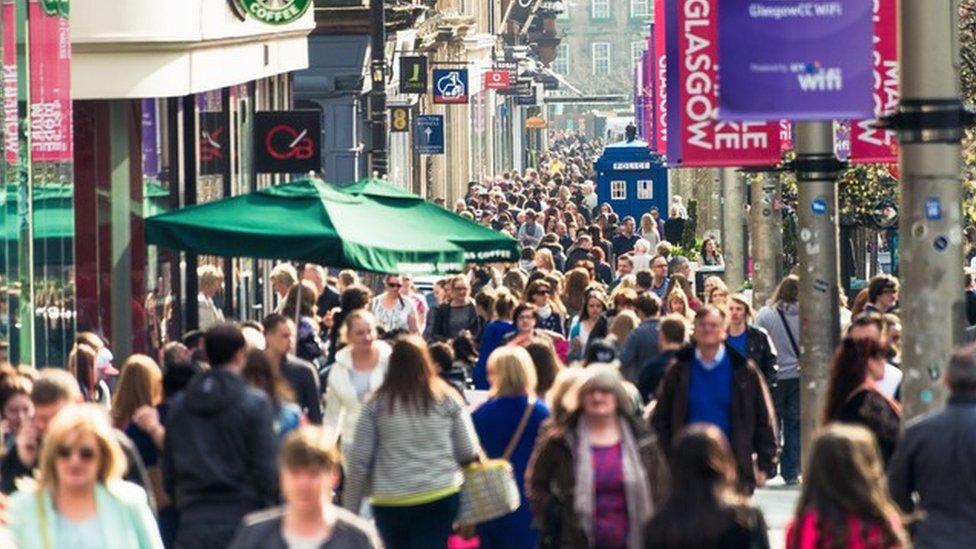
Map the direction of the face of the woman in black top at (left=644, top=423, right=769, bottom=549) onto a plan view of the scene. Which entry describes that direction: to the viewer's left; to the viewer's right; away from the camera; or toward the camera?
away from the camera

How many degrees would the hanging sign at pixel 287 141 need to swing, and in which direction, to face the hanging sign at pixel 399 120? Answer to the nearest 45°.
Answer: approximately 180°

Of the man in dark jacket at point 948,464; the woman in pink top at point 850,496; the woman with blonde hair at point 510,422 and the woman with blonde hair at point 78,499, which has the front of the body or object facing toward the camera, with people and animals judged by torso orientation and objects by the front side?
the woman with blonde hair at point 78,499

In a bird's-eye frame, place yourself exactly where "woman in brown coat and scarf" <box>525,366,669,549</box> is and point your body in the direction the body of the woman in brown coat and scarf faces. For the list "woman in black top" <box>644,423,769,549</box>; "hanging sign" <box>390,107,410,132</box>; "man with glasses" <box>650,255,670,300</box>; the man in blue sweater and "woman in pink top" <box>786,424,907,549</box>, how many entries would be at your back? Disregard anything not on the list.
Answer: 3

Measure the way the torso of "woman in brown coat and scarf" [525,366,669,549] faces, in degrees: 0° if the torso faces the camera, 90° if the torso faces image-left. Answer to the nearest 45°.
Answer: approximately 0°

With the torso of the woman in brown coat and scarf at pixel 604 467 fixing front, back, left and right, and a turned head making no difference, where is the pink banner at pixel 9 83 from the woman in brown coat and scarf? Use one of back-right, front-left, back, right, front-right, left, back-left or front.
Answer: back-right

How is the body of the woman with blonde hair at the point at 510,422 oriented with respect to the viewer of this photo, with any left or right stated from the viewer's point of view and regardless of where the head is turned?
facing away from the viewer

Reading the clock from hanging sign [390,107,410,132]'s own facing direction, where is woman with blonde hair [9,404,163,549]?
The woman with blonde hair is roughly at 12 o'clock from the hanging sign.

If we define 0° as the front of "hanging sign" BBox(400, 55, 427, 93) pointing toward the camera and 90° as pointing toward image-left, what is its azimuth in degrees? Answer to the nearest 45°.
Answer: approximately 0°

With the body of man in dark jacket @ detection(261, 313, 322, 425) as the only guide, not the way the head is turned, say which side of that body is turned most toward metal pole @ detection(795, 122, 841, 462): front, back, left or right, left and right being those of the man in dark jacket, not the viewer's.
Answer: left

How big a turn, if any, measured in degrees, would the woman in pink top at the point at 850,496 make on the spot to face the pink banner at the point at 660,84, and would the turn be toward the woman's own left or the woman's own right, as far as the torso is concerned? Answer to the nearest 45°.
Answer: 0° — they already face it
